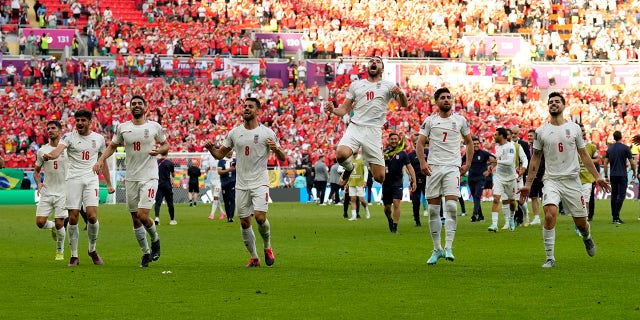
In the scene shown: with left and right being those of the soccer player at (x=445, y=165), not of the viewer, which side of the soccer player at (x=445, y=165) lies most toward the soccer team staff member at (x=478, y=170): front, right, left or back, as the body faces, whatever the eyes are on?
back

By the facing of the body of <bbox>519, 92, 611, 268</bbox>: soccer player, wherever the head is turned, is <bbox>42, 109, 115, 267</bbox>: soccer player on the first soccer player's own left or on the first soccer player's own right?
on the first soccer player's own right

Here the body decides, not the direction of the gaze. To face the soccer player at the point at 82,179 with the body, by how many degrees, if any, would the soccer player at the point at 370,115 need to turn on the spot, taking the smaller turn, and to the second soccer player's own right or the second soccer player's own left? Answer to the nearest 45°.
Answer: approximately 90° to the second soccer player's own right

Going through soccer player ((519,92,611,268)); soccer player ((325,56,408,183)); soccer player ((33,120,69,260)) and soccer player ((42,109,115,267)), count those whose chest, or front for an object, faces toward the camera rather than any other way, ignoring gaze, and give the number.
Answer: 4

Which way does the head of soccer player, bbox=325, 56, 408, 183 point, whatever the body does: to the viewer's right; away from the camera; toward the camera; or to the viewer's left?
toward the camera

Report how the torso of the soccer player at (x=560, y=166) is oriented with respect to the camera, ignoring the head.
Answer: toward the camera

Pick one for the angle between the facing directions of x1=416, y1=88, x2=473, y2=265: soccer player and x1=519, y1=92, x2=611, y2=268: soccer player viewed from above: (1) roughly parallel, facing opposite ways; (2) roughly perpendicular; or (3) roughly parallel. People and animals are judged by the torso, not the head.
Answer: roughly parallel

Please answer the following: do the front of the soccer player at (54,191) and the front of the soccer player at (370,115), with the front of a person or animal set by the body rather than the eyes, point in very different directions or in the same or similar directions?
same or similar directions

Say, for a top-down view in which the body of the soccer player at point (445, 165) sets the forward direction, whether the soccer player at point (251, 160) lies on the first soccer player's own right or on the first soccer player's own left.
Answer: on the first soccer player's own right

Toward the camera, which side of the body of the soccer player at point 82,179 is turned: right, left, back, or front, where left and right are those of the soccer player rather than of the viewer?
front

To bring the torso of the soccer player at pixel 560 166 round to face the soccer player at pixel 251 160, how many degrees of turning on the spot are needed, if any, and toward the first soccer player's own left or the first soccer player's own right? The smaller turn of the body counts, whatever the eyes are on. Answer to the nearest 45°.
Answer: approximately 90° to the first soccer player's own right
